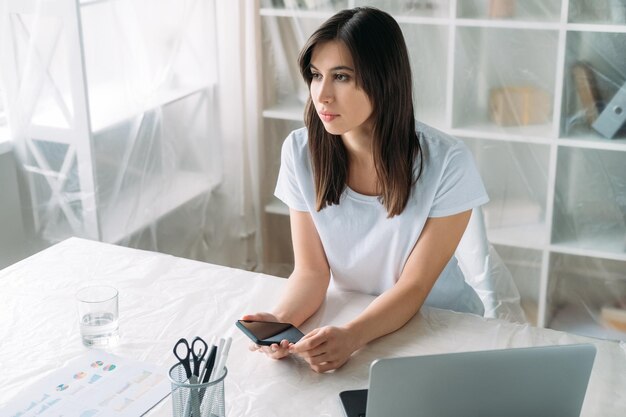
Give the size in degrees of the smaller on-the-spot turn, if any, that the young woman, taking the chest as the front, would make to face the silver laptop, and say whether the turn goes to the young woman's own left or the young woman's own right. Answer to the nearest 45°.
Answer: approximately 45° to the young woman's own left

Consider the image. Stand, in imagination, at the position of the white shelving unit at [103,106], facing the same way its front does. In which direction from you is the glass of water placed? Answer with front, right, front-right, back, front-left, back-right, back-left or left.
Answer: front-right

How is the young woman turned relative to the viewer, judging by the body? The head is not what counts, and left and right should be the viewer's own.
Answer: facing the viewer and to the left of the viewer

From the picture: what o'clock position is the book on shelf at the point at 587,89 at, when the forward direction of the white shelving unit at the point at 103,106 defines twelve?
The book on shelf is roughly at 11 o'clock from the white shelving unit.

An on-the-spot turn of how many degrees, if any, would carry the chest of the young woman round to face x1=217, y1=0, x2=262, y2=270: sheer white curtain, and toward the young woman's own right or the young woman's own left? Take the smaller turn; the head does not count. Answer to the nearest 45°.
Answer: approximately 135° to the young woman's own right

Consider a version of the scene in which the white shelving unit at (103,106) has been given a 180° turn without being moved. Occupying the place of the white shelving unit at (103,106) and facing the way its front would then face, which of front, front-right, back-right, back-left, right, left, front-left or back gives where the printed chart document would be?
back-left

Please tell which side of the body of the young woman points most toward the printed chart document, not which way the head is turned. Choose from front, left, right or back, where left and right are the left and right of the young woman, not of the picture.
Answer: front

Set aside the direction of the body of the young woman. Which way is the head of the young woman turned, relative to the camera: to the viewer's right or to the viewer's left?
to the viewer's left

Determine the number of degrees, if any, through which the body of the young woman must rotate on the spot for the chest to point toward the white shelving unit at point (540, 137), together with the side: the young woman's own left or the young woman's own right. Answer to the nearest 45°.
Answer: approximately 180°

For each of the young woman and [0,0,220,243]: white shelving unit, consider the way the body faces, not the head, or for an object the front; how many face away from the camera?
0

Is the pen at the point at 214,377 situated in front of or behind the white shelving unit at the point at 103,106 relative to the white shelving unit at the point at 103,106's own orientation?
in front

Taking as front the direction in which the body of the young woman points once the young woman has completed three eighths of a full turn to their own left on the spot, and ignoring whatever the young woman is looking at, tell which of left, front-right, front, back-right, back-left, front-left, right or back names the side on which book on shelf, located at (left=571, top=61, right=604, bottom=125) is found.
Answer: front-left

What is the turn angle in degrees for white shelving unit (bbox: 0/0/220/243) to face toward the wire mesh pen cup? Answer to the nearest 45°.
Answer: approximately 45° to its right

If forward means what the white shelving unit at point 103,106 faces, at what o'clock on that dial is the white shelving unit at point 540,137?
the white shelving unit at point 540,137 is roughly at 11 o'clock from the white shelving unit at point 103,106.

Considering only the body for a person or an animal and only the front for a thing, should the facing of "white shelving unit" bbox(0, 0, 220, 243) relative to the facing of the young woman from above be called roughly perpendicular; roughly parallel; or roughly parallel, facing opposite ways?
roughly perpendicular
